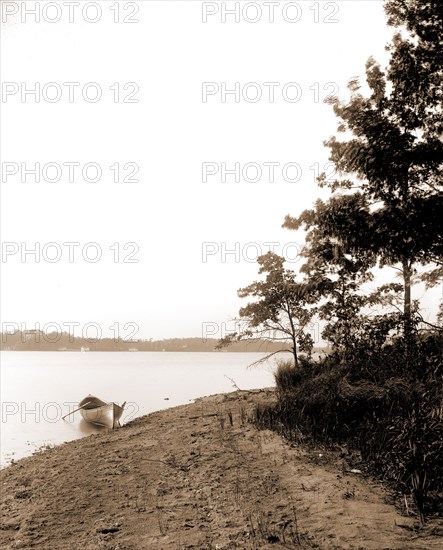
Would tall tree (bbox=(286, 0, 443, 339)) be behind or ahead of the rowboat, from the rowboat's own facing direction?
ahead

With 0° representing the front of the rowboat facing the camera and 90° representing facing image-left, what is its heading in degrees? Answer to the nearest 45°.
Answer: approximately 315°
